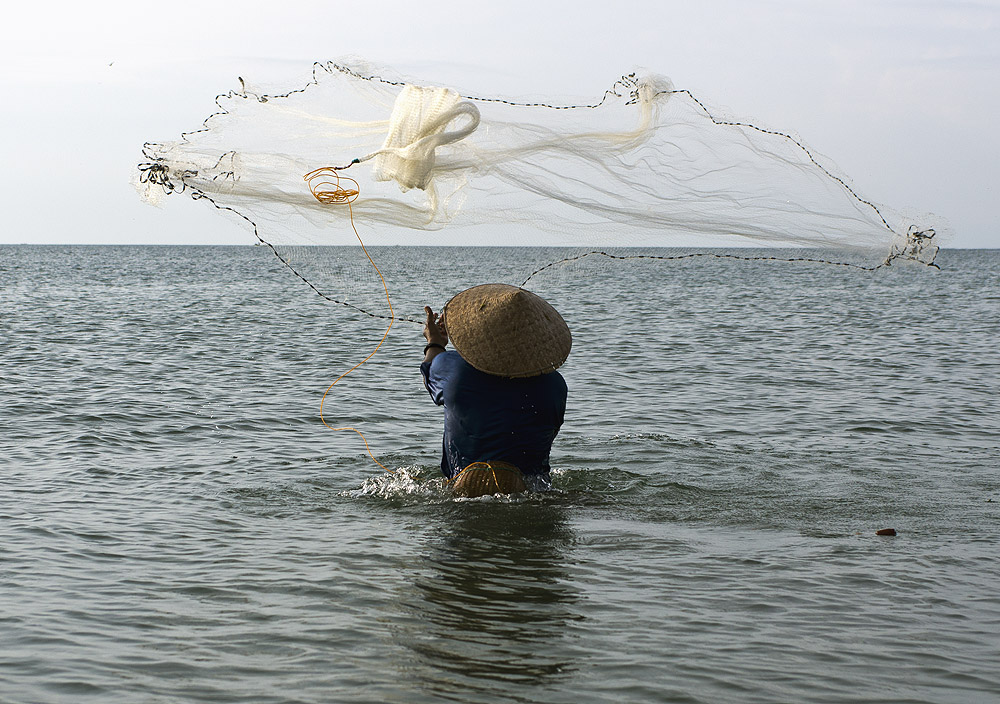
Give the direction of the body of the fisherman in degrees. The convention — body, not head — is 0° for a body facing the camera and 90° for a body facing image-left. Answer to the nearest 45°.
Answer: approximately 180°
